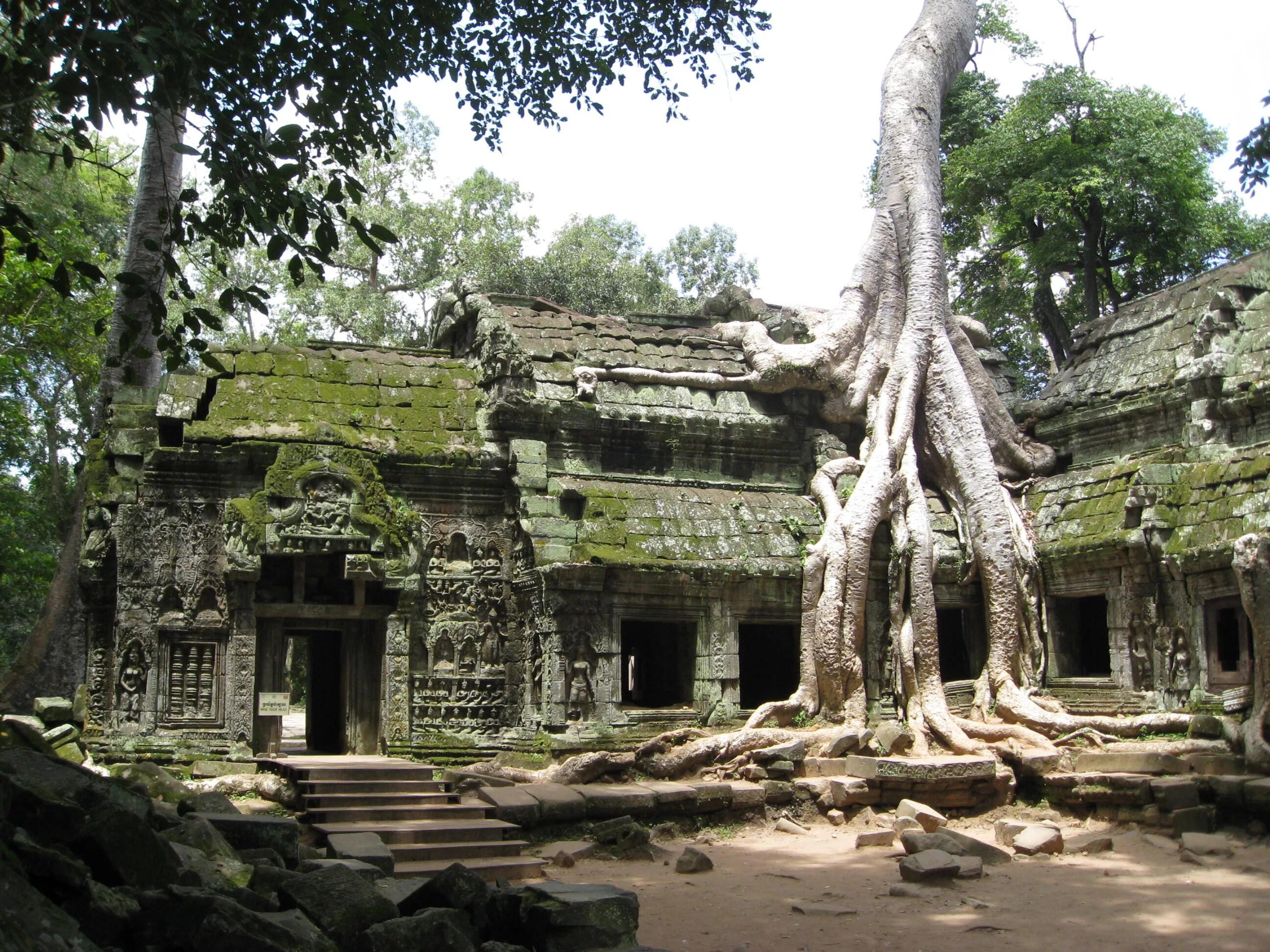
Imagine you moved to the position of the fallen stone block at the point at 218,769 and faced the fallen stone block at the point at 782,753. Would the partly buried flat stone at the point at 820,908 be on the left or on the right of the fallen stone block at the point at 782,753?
right

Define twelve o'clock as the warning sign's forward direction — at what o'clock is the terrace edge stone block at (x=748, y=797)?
The terrace edge stone block is roughly at 10 o'clock from the warning sign.

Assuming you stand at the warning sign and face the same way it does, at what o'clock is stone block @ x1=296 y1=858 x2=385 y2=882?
The stone block is roughly at 12 o'clock from the warning sign.

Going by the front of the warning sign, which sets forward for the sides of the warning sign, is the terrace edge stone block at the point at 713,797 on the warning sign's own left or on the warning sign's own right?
on the warning sign's own left

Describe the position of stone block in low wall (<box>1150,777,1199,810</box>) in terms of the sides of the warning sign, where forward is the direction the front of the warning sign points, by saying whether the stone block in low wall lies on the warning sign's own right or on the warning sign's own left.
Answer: on the warning sign's own left

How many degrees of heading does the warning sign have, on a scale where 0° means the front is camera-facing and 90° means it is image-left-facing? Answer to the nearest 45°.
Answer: approximately 0°

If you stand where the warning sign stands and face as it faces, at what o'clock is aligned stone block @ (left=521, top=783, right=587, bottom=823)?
The aligned stone block is roughly at 11 o'clock from the warning sign.

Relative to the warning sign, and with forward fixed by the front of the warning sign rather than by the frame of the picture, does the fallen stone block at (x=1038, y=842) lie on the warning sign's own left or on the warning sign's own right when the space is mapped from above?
on the warning sign's own left
